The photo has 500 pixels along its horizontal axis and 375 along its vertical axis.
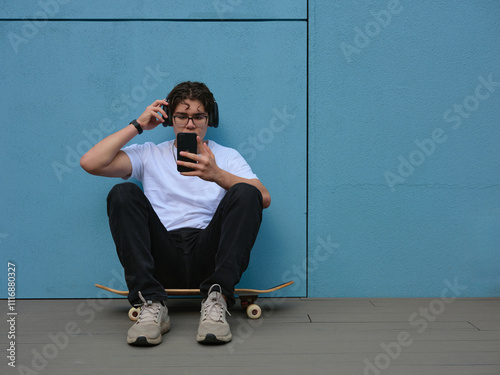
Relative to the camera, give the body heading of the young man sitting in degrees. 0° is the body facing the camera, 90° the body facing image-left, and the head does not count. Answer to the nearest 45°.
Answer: approximately 0°
